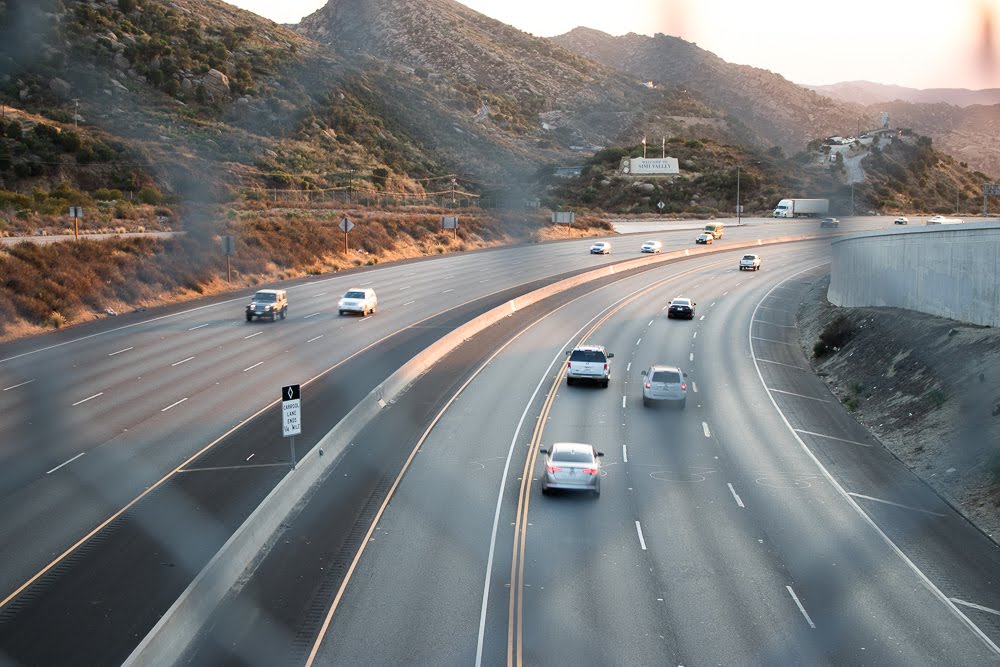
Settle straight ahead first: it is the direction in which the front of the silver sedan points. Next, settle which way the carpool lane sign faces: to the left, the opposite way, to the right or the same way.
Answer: the opposite way

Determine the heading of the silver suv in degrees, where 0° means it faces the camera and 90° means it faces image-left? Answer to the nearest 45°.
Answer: approximately 180°

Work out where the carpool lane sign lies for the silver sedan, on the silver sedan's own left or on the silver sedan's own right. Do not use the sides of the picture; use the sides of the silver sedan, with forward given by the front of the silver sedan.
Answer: on the silver sedan's own left

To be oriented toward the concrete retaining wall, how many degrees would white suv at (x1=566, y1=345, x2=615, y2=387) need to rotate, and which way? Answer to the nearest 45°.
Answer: approximately 90° to its right

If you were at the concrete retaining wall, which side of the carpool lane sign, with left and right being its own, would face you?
left

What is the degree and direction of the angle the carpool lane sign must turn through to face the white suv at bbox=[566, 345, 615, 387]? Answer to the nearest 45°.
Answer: approximately 135° to its left

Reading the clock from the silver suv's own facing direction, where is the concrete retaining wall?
The concrete retaining wall is roughly at 2 o'clock from the silver suv.

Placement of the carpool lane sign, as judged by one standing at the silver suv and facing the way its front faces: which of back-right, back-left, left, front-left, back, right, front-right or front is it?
back-left

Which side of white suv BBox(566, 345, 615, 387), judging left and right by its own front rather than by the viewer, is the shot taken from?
back

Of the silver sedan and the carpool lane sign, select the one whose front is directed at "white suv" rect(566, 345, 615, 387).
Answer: the silver sedan

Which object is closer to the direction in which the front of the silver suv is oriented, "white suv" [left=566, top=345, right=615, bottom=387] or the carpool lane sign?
the white suv

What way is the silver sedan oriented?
away from the camera
